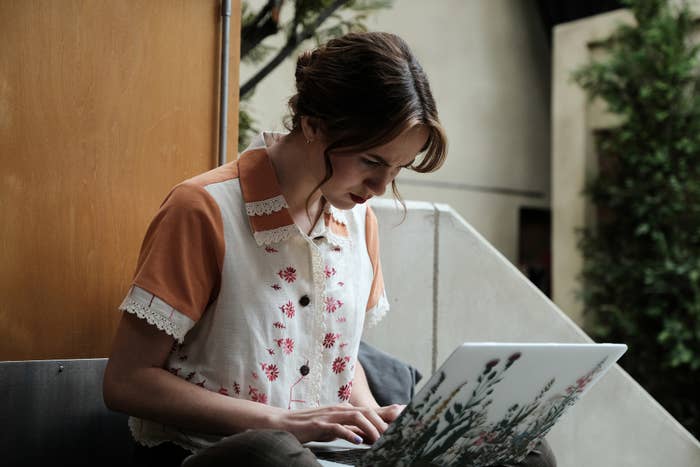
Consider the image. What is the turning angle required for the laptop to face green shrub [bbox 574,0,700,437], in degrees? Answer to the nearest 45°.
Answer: approximately 45° to its right

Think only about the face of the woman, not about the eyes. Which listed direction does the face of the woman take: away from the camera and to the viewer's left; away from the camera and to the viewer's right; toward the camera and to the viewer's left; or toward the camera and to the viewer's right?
toward the camera and to the viewer's right

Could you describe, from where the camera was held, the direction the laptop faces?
facing away from the viewer and to the left of the viewer

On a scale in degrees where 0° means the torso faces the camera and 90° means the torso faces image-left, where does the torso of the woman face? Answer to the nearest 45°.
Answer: approximately 315°
